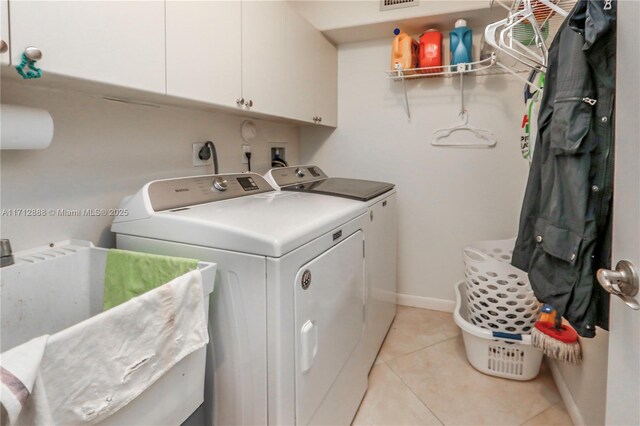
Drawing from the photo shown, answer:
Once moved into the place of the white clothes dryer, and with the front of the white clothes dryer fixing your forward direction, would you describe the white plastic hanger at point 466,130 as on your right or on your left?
on your left

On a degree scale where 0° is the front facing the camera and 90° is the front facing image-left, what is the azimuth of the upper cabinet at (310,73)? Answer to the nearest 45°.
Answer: approximately 315°

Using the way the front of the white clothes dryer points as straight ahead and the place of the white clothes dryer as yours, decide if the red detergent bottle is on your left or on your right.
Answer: on your left

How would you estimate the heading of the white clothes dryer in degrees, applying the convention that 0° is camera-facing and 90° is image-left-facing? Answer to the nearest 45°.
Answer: approximately 315°

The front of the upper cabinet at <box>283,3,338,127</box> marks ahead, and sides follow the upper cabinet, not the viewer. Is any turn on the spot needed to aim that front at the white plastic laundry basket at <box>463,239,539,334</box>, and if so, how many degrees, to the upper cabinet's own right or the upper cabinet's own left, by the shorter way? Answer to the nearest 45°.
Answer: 0° — it already faces it
